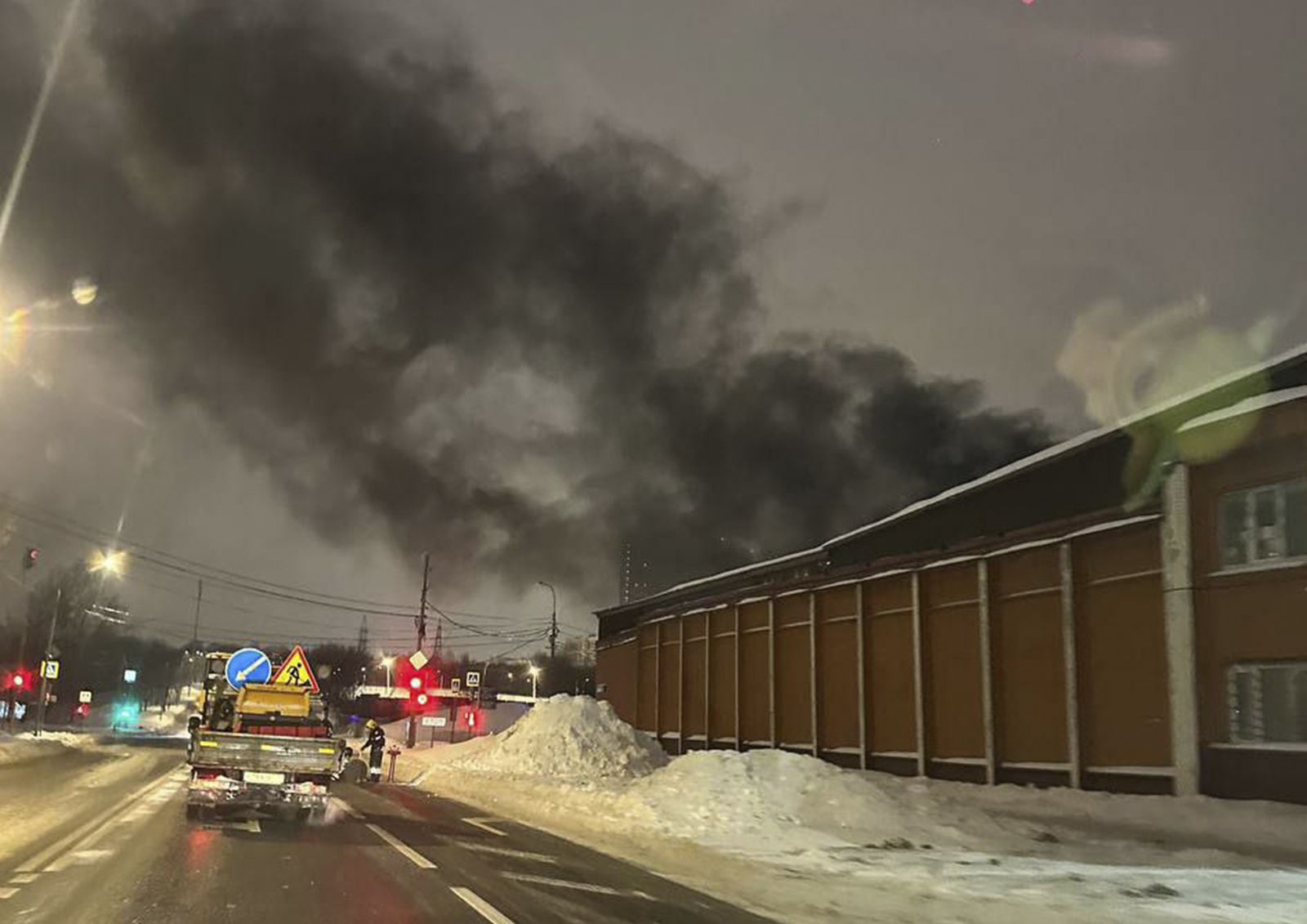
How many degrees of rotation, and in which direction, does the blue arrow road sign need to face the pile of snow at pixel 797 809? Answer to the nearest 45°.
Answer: approximately 45° to its left

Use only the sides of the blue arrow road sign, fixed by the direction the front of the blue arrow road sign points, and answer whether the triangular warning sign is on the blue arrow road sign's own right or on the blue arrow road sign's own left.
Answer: on the blue arrow road sign's own left

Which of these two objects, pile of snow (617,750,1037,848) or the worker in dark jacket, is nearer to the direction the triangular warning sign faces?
the pile of snow

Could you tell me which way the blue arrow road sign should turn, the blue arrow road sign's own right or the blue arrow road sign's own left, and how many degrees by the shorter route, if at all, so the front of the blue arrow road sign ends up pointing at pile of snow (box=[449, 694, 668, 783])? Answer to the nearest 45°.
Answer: approximately 135° to the blue arrow road sign's own left

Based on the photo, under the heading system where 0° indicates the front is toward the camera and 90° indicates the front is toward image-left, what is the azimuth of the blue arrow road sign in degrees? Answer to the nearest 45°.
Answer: approximately 0°

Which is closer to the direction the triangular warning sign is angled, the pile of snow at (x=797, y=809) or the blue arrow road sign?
the pile of snow

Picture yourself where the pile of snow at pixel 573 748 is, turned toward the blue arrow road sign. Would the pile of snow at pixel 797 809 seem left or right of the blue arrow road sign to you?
left

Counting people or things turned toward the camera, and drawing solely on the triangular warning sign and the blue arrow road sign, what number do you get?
2

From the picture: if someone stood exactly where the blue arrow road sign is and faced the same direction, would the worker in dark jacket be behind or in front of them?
behind
